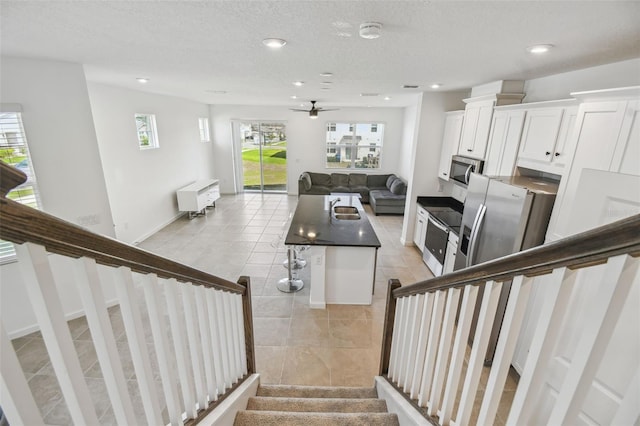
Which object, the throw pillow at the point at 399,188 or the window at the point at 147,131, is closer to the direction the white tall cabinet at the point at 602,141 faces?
the window

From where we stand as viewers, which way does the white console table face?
facing the viewer and to the right of the viewer

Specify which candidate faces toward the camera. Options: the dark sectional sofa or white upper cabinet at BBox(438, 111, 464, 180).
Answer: the dark sectional sofa

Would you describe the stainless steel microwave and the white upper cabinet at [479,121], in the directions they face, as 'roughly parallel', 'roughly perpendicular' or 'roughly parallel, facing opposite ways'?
roughly parallel

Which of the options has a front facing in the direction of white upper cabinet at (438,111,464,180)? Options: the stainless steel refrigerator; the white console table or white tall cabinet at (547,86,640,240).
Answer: the white console table

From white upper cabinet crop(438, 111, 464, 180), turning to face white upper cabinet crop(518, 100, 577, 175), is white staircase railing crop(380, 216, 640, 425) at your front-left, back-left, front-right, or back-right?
front-right

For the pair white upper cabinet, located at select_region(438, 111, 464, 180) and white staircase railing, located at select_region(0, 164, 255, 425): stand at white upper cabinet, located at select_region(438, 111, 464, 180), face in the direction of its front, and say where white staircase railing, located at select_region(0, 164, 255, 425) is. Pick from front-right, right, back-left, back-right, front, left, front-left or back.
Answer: left

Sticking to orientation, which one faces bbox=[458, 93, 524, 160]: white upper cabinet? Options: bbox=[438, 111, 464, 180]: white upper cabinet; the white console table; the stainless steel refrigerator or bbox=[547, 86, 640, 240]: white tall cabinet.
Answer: the white console table

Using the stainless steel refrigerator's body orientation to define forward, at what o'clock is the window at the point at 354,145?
The window is roughly at 3 o'clock from the stainless steel refrigerator.

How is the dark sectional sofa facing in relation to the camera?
toward the camera

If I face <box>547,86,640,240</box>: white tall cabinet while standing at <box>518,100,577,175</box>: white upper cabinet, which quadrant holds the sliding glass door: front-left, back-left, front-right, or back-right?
back-right

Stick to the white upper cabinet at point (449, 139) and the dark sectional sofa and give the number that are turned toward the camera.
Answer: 1

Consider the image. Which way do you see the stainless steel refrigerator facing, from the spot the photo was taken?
facing the viewer and to the left of the viewer

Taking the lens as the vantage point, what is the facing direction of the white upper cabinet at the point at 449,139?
facing to the left of the viewer

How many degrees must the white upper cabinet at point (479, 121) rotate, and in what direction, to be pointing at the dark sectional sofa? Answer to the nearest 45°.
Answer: approximately 90° to its right
